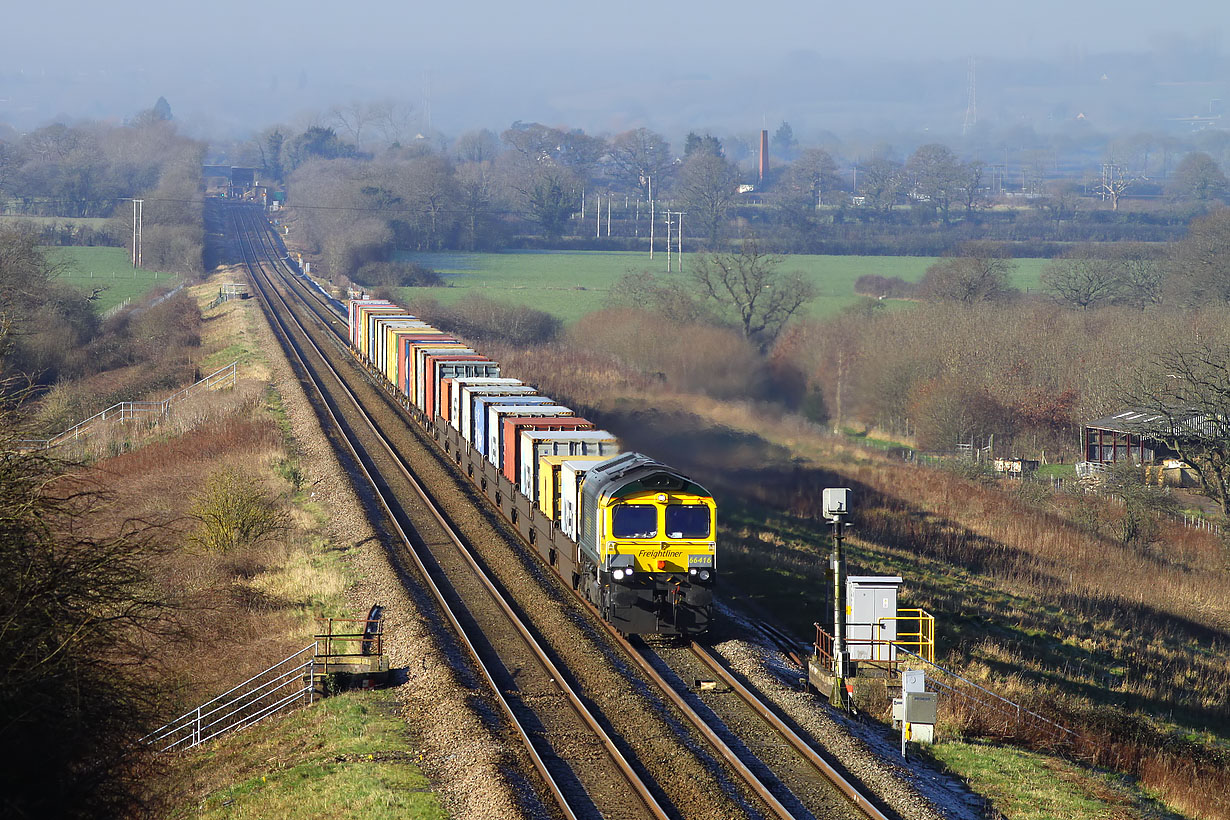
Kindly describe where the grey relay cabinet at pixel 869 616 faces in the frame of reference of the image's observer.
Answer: facing the viewer

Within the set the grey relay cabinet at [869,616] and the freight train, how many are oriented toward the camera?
2

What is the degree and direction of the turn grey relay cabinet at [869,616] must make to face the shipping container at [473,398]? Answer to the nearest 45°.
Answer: approximately 135° to its right

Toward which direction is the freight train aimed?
toward the camera
